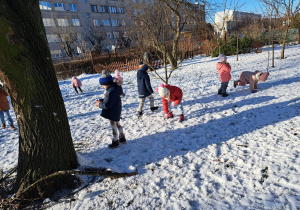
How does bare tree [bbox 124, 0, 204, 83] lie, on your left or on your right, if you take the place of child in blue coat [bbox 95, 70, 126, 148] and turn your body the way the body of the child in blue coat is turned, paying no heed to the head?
on your right

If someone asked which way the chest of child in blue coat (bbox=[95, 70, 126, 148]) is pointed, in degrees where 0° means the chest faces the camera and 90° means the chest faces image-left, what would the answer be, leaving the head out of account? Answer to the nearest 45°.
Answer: approximately 90°

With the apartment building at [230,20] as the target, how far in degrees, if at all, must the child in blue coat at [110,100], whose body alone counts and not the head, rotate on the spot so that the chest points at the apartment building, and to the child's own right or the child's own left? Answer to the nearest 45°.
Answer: approximately 135° to the child's own right

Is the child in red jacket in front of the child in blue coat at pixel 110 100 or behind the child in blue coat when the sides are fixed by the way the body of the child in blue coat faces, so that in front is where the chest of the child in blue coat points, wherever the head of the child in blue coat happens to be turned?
behind

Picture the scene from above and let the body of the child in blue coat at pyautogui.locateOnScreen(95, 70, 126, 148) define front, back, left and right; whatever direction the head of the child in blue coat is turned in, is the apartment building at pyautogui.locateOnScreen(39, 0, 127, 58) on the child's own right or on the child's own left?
on the child's own right
